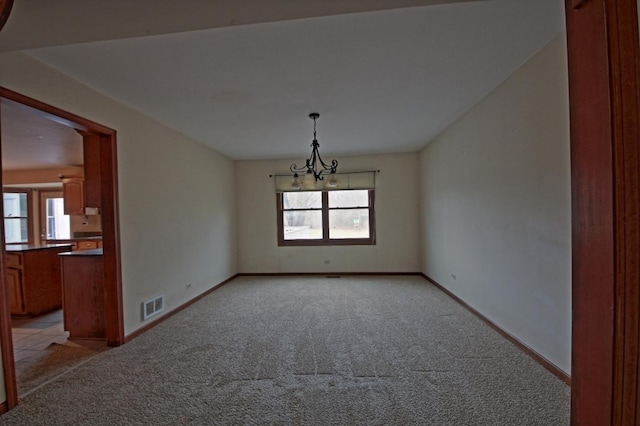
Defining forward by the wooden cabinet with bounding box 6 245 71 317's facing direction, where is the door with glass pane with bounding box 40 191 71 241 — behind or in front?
behind

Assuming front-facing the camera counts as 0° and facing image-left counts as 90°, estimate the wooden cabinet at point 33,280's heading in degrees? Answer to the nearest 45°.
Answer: approximately 45°

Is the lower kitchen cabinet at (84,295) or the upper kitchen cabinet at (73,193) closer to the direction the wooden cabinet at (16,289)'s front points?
the lower kitchen cabinet

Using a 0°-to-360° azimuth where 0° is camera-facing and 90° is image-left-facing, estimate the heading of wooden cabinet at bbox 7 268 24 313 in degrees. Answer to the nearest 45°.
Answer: approximately 45°

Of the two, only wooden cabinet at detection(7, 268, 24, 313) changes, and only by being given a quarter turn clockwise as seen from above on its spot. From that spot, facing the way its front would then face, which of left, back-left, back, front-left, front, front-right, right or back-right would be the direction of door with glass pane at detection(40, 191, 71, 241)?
front-right

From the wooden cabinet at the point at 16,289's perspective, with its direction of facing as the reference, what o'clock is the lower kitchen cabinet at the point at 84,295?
The lower kitchen cabinet is roughly at 10 o'clock from the wooden cabinet.

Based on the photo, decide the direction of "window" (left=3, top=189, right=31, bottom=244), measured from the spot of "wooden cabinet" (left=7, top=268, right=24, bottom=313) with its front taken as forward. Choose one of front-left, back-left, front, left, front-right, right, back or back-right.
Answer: back-right
